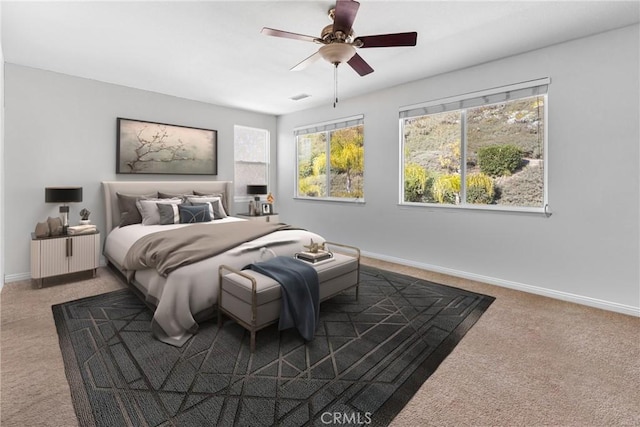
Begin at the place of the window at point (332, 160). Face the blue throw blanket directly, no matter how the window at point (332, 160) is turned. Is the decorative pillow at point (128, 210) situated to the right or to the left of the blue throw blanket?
right

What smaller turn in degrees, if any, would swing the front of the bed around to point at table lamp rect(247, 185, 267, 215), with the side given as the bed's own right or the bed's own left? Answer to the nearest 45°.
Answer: approximately 135° to the bed's own left

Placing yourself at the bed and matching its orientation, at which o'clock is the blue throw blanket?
The blue throw blanket is roughly at 12 o'clock from the bed.

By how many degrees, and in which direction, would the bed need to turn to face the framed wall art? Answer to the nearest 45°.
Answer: approximately 135° to its left

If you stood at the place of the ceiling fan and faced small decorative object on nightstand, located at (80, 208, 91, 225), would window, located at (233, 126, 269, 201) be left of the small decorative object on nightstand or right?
right

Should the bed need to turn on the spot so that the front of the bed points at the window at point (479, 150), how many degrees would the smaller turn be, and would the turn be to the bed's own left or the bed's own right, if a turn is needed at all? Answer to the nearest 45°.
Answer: approximately 45° to the bed's own left

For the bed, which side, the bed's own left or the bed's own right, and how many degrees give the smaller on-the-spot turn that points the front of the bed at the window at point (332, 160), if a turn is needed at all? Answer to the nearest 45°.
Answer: approximately 90° to the bed's own left

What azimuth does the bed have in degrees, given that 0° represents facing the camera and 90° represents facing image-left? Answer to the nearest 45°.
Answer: approximately 315°
